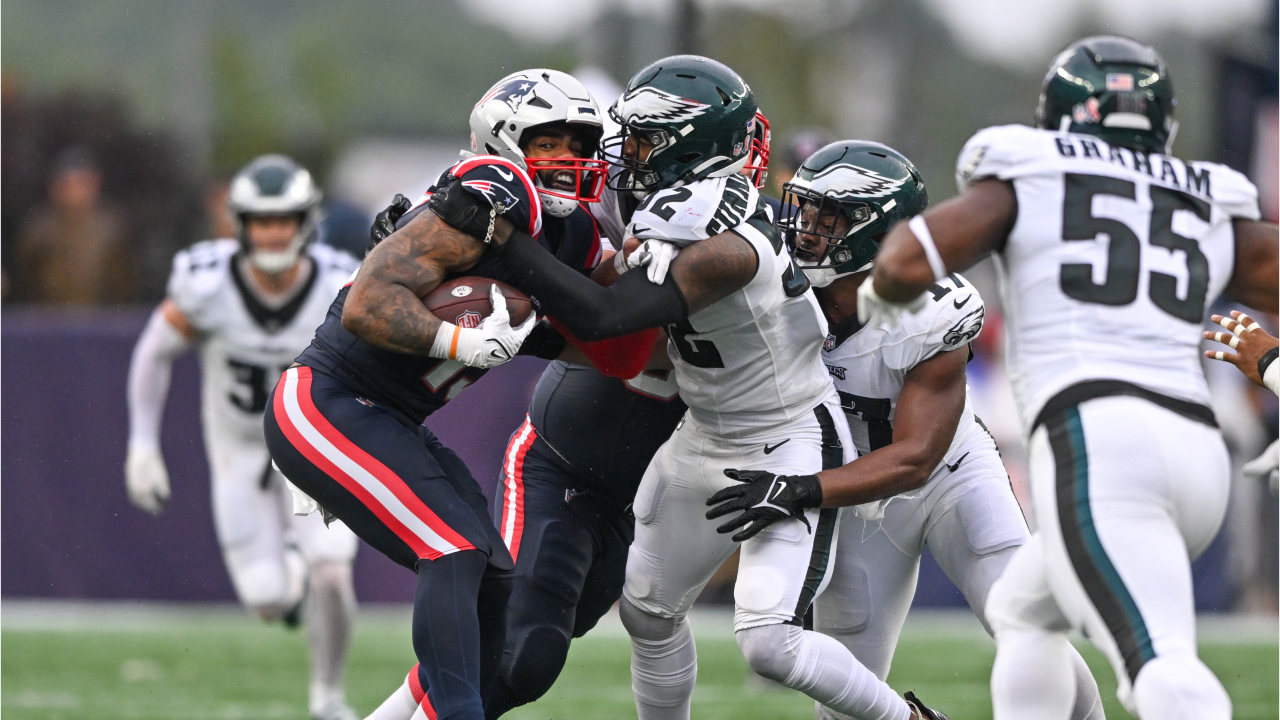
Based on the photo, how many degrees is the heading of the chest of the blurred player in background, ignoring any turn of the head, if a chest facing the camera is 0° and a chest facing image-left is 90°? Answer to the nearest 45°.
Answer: approximately 0°

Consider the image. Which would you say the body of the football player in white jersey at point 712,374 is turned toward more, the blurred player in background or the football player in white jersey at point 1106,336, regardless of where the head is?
the blurred player in background

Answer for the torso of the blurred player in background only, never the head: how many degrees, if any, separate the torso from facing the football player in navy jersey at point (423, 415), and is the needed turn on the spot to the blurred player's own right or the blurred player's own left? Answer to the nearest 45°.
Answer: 0° — they already face them

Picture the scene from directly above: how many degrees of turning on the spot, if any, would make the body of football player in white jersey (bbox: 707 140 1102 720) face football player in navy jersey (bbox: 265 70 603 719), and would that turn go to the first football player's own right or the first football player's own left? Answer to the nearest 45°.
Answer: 0° — they already face them

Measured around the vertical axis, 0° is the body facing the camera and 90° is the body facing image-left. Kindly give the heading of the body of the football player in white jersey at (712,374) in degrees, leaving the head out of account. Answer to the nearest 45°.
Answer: approximately 90°

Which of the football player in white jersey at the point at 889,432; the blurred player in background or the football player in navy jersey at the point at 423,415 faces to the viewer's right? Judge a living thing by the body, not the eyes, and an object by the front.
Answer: the football player in navy jersey

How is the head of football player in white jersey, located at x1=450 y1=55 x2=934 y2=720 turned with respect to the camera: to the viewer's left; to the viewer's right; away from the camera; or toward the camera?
to the viewer's left

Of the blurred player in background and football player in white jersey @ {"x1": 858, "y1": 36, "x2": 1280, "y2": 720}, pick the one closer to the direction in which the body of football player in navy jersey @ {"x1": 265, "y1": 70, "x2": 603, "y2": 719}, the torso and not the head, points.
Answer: the football player in white jersey

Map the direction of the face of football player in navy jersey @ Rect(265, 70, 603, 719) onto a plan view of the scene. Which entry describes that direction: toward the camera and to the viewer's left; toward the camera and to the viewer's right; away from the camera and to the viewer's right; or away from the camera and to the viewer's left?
toward the camera and to the viewer's right

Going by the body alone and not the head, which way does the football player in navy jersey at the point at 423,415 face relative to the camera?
to the viewer's right

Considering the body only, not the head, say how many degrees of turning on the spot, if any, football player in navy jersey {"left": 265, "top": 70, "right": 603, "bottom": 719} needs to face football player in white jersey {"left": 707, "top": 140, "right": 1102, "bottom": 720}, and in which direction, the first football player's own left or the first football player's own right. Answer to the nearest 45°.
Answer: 0° — they already face them

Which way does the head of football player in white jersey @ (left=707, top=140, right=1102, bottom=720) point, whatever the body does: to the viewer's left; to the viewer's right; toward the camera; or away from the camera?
to the viewer's left

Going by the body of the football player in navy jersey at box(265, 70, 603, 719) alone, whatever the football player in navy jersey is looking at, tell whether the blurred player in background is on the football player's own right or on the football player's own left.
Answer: on the football player's own left

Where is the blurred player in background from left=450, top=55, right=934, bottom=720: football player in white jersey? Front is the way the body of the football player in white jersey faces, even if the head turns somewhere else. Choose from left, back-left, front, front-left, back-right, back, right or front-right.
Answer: front-right

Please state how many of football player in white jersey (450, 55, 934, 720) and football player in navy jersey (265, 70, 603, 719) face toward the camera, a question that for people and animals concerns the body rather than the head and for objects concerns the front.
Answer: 0

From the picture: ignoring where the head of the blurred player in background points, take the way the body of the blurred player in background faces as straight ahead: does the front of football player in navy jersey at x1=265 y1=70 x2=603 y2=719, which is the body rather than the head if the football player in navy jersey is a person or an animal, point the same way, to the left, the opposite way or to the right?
to the left

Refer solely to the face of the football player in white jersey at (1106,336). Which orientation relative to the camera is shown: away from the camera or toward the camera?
away from the camera
